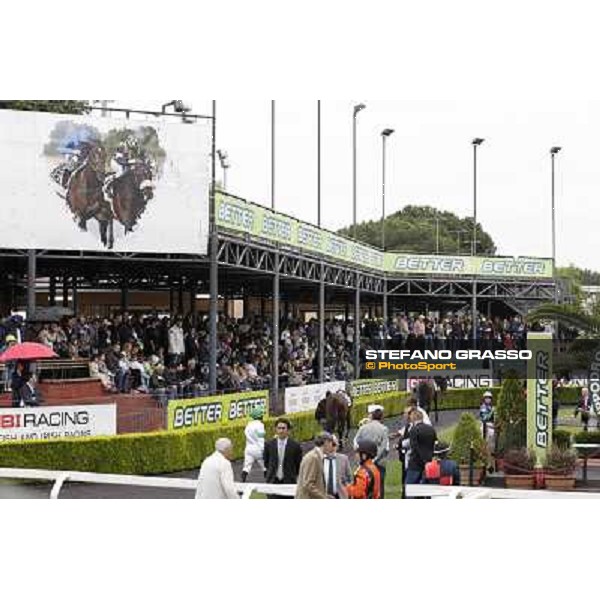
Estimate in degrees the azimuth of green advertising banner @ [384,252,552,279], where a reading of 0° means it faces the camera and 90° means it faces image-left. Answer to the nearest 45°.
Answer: approximately 0°

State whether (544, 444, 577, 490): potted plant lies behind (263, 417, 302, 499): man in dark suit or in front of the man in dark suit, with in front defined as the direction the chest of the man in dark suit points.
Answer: behind

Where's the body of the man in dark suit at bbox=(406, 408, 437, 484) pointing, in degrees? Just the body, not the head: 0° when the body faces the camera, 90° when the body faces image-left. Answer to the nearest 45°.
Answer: approximately 135°

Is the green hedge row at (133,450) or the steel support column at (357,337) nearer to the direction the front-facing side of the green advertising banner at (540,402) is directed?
the green hedge row

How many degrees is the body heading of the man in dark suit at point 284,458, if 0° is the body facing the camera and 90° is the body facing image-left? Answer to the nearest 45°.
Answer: approximately 0°

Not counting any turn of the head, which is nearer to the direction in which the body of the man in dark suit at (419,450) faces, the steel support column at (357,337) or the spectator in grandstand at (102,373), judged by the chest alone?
the spectator in grandstand

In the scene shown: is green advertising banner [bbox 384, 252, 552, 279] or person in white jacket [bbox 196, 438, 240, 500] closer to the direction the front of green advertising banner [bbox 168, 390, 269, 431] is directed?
the person in white jacket

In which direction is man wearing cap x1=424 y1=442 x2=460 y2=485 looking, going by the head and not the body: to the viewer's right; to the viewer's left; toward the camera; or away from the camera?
away from the camera

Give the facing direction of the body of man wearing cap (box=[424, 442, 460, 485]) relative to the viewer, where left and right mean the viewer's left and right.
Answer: facing away from the viewer

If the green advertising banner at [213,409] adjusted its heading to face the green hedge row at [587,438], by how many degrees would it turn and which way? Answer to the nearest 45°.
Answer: approximately 45° to its left

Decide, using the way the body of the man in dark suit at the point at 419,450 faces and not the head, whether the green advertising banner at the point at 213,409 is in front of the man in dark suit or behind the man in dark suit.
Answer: in front

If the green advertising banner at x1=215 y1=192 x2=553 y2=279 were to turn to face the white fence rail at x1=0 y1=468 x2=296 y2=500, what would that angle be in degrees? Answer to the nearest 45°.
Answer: approximately 45° to its right

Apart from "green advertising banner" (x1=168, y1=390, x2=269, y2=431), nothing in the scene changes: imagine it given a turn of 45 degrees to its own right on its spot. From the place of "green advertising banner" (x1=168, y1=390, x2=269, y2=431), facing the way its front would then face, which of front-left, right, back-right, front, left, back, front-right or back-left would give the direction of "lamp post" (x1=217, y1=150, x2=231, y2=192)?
back
